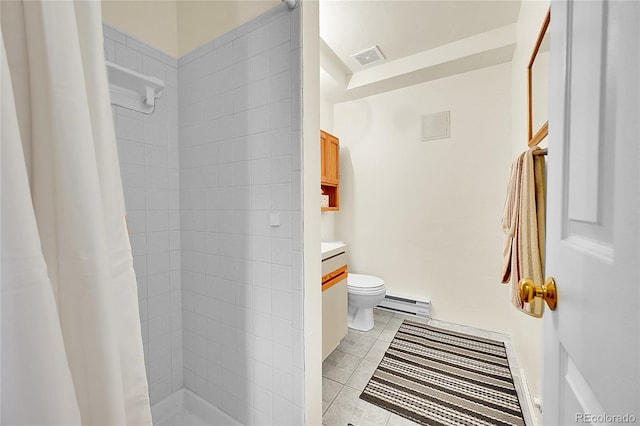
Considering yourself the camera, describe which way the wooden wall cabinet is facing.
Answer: facing the viewer and to the right of the viewer

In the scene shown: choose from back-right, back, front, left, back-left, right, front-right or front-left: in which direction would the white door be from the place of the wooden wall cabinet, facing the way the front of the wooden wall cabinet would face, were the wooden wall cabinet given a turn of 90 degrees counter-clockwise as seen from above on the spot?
back-right

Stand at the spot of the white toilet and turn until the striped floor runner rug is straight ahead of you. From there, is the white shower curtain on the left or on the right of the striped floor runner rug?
right

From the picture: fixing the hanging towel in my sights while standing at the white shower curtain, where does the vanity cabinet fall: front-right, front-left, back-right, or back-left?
front-left

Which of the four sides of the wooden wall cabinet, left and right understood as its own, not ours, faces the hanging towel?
front
